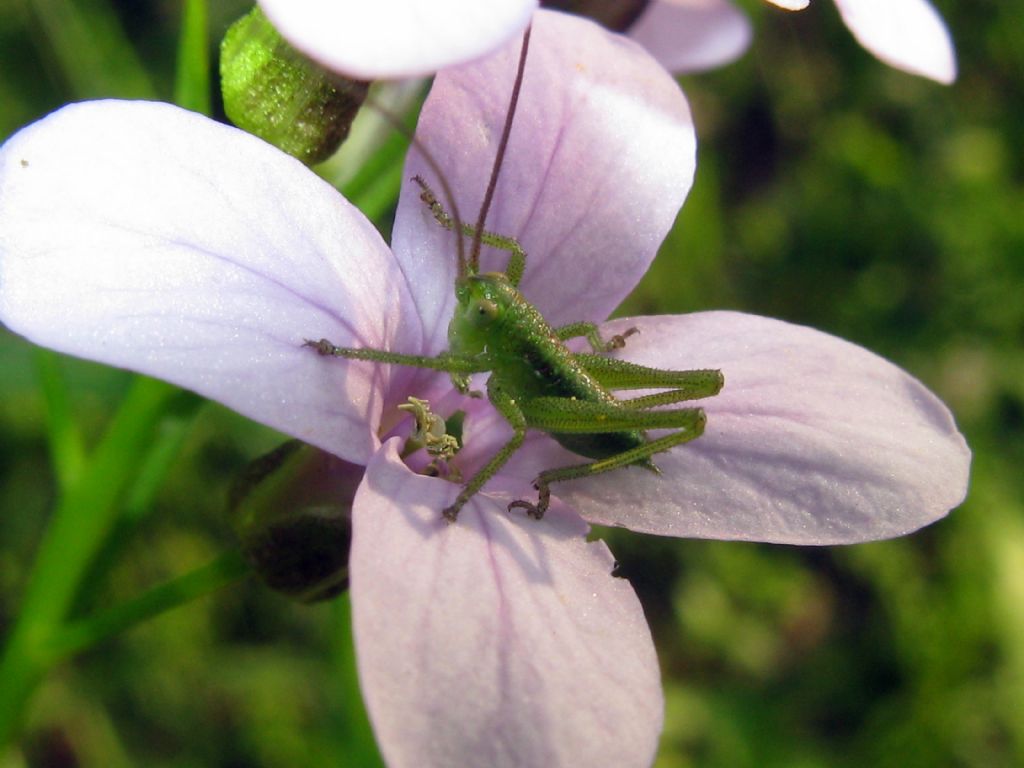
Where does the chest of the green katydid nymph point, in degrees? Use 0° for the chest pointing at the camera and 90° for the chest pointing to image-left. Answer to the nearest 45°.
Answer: approximately 90°
